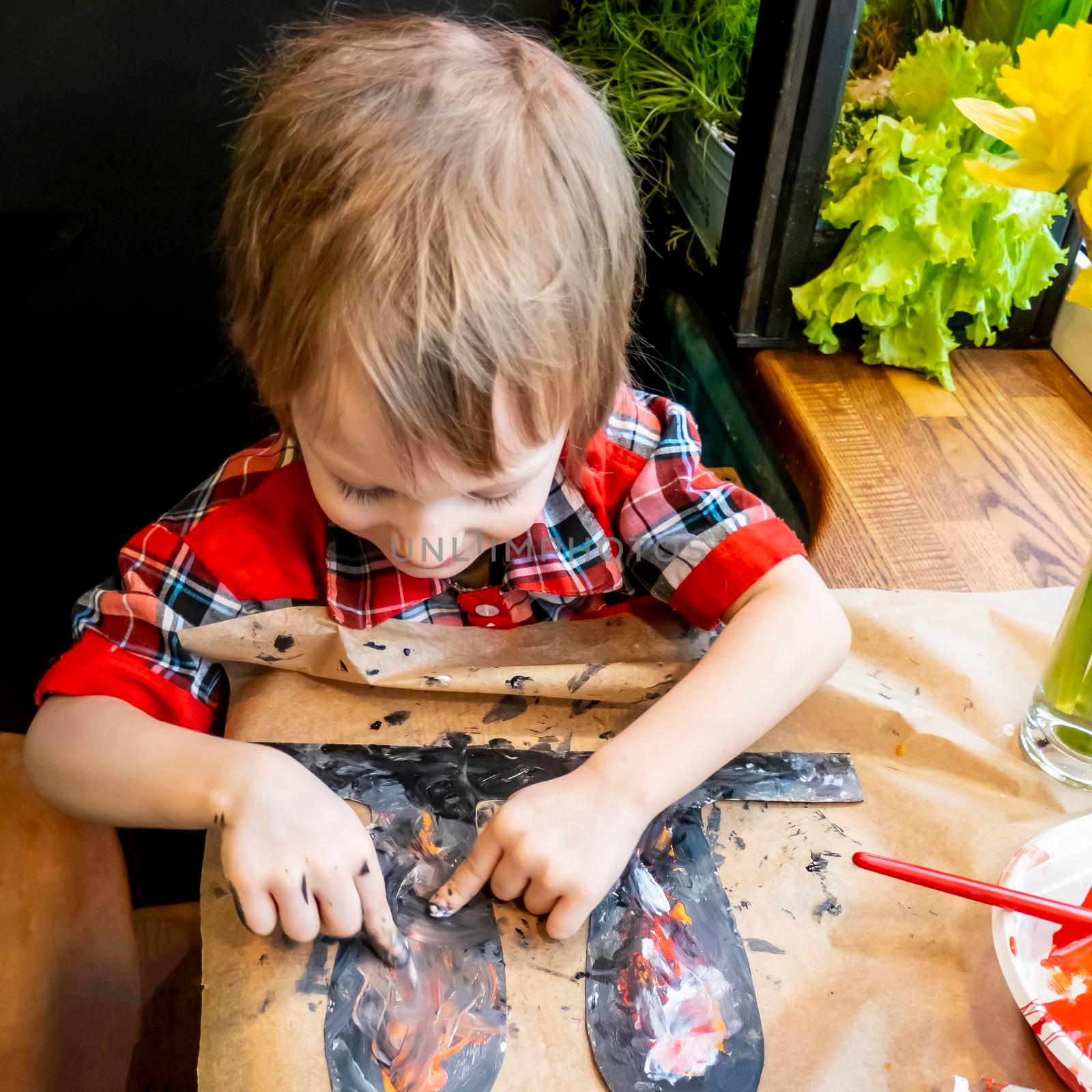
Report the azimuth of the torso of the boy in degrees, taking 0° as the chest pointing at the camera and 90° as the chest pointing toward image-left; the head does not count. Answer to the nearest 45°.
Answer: approximately 0°

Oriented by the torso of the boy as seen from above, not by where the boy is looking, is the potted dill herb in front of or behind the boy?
behind
